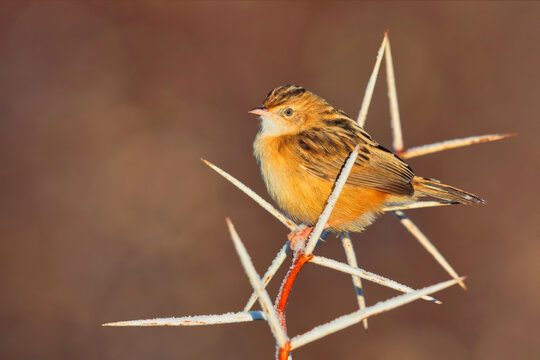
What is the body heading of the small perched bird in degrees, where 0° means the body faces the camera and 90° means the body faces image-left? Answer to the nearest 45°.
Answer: approximately 90°
